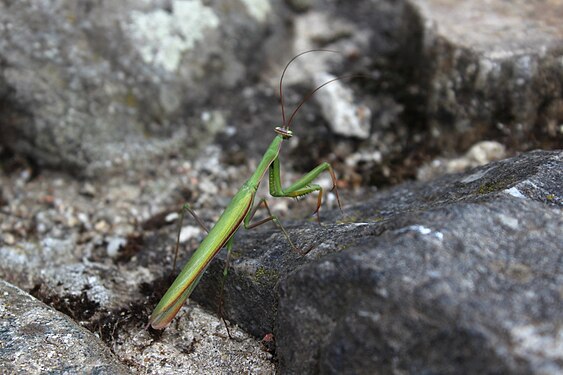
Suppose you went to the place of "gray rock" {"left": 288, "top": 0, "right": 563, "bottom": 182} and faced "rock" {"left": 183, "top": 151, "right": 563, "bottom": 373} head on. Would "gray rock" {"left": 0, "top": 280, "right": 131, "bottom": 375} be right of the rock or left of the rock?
right

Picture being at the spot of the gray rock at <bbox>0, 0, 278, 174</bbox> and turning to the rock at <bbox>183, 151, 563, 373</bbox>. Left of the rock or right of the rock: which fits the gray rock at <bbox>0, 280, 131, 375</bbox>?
right

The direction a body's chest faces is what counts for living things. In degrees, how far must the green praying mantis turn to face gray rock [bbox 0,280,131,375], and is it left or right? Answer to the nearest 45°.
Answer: approximately 180°

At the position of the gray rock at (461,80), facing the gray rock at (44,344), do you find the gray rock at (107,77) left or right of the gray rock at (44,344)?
right

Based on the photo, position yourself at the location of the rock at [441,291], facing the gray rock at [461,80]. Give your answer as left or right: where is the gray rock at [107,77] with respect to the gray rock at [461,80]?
left

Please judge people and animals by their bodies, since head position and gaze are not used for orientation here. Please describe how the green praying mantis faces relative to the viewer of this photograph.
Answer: facing away from the viewer and to the right of the viewer

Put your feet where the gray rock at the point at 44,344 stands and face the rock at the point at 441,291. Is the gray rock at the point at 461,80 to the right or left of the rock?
left

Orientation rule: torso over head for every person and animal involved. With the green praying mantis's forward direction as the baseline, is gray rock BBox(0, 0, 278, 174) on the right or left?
on its left

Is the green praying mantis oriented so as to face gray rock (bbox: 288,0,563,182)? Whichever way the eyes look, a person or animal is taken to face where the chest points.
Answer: yes

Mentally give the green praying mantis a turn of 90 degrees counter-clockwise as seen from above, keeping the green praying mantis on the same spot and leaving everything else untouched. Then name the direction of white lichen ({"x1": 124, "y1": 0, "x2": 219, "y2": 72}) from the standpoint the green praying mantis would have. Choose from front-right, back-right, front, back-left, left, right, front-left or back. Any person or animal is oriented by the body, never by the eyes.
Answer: front-right
